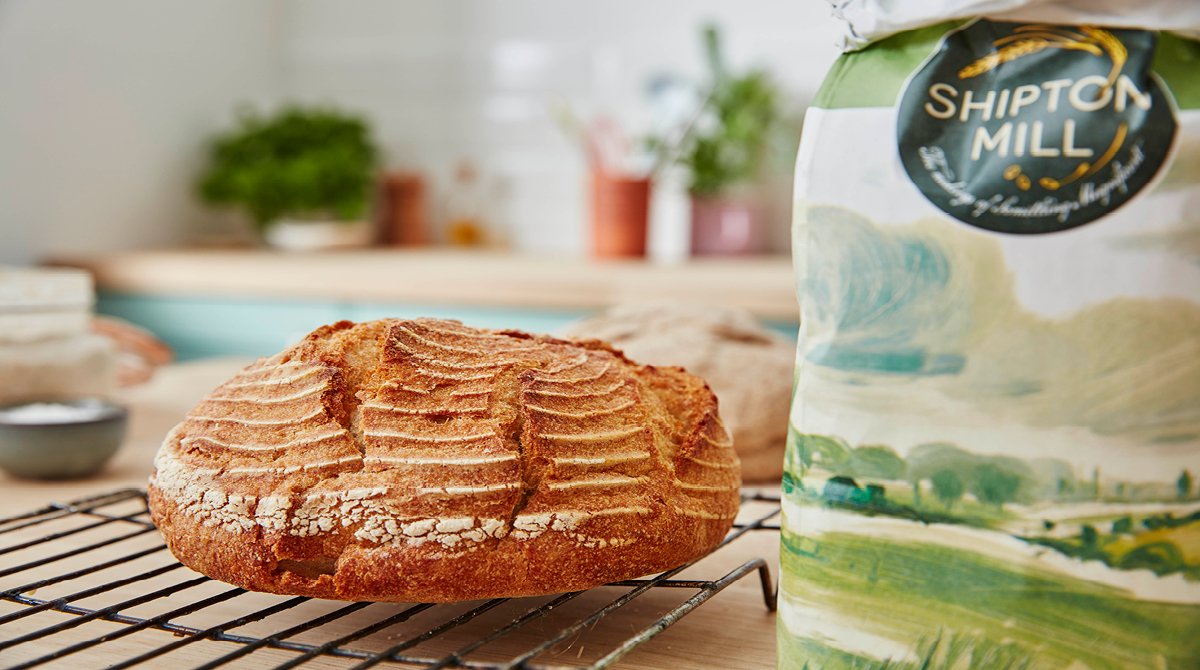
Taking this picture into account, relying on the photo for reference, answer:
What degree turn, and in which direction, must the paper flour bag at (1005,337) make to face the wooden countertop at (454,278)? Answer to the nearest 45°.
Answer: approximately 135° to its right

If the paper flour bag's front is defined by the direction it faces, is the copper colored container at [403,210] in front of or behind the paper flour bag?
behind

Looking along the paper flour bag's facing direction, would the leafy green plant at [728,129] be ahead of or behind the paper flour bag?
behind

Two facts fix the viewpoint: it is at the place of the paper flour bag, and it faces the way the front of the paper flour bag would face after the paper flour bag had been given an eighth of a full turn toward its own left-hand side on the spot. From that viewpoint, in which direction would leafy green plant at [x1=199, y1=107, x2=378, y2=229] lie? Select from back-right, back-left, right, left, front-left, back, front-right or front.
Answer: back

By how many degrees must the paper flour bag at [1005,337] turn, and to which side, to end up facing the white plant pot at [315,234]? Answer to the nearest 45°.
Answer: approximately 135° to its right

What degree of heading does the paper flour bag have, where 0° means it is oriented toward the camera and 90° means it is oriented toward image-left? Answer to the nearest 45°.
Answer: approximately 0°
